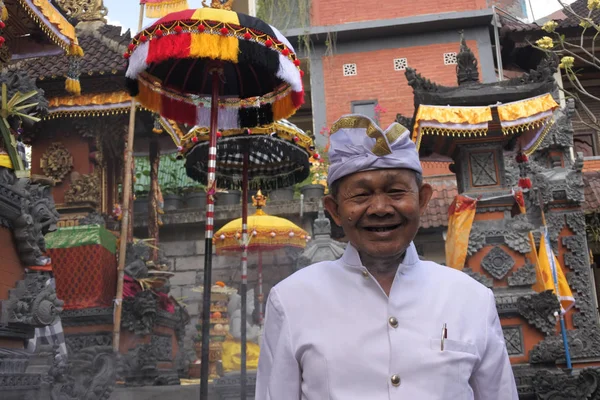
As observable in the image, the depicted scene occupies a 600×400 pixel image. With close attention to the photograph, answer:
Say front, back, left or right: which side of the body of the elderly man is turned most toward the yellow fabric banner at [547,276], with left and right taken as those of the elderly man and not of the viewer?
back

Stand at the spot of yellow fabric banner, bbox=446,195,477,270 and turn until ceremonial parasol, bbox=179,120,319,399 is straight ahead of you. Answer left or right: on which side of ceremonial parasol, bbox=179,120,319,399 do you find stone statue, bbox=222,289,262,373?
right

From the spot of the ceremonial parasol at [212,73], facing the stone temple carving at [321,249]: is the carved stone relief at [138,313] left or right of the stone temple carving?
left

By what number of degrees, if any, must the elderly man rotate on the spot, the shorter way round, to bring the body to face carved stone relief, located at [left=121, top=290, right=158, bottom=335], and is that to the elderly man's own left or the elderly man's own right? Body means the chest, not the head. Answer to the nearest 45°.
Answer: approximately 135° to the elderly man's own right

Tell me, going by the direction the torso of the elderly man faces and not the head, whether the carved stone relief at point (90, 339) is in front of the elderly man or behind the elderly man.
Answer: behind

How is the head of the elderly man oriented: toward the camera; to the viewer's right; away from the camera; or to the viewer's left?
toward the camera

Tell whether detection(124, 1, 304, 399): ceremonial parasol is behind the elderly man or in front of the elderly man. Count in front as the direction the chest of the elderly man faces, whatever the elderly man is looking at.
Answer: behind

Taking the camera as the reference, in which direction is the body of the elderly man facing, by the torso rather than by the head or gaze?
toward the camera

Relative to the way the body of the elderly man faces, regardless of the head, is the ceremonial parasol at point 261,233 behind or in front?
behind

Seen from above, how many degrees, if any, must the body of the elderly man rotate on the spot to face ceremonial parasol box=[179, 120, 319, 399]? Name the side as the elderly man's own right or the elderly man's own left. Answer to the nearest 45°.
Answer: approximately 180°

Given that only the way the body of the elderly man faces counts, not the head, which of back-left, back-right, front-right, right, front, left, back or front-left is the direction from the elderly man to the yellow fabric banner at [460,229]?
back

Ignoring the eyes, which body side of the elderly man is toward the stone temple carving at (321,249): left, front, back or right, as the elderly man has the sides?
back
